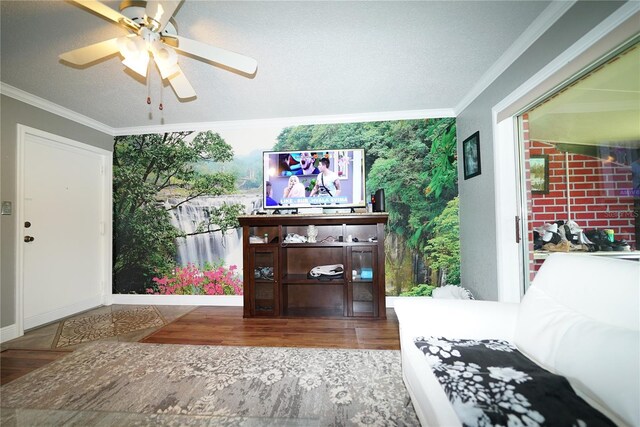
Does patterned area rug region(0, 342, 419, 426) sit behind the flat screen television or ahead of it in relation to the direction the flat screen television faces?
ahead

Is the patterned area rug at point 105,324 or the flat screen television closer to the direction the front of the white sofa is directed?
the patterned area rug

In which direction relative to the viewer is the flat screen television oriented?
toward the camera

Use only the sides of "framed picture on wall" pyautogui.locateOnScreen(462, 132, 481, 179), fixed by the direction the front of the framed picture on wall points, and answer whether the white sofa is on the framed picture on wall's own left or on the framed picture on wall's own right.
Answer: on the framed picture on wall's own left

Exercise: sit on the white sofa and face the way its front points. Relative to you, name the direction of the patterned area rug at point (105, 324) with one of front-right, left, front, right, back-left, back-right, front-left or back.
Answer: front-right

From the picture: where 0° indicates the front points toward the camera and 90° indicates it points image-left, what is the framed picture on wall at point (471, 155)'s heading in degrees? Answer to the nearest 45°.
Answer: approximately 45°

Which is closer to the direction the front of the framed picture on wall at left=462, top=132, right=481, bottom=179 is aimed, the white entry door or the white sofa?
the white entry door

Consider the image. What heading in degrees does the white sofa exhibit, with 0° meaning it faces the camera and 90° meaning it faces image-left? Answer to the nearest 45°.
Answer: approximately 45°

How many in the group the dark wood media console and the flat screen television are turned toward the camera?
2

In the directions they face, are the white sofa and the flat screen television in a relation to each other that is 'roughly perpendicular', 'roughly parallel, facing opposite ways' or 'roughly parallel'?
roughly perpendicular

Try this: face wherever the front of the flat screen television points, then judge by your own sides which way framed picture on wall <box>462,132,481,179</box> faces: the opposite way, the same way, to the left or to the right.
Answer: to the right

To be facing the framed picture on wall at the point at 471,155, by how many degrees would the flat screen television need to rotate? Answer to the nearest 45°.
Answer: approximately 90° to its left

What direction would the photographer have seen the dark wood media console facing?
facing the viewer

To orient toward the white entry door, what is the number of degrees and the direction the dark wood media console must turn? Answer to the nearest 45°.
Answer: approximately 90° to its right
